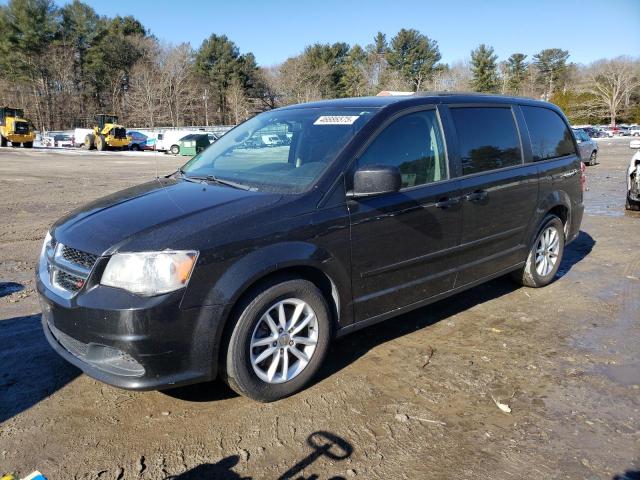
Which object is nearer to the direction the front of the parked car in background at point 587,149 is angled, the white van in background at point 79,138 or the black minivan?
the black minivan

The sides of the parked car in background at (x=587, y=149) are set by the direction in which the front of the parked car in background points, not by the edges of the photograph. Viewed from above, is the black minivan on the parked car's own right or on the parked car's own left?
on the parked car's own right

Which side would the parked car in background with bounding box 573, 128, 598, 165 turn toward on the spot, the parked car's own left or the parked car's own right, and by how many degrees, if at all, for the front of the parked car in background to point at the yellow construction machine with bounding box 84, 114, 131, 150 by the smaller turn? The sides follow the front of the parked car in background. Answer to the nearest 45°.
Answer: approximately 135° to the parked car's own right

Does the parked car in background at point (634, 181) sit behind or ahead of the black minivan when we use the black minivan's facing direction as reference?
behind

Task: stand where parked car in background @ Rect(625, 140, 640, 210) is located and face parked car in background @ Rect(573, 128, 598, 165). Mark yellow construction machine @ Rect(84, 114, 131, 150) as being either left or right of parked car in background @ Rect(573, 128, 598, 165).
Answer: left

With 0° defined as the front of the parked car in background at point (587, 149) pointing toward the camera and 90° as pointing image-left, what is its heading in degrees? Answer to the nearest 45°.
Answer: approximately 315°

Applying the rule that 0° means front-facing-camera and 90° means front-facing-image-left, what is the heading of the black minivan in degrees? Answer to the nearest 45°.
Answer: approximately 45°

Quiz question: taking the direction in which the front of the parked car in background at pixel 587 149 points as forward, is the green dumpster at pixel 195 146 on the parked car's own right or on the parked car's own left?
on the parked car's own right
